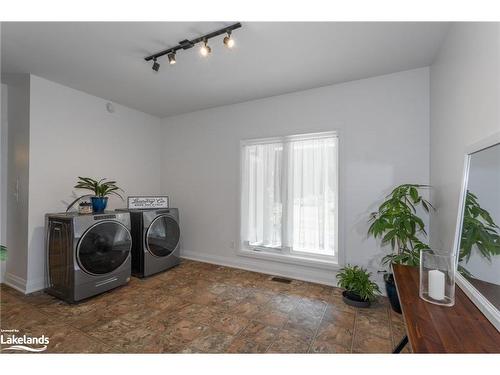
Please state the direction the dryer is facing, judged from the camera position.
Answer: facing the viewer and to the right of the viewer

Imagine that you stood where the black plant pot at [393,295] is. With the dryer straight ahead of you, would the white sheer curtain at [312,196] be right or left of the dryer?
right

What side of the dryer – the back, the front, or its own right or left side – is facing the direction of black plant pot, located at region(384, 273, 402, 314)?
front

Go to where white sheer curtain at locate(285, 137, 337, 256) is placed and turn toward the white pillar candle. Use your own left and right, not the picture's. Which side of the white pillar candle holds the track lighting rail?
right

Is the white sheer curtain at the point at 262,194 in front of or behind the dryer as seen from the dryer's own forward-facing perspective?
in front

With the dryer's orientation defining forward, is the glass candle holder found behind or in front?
in front

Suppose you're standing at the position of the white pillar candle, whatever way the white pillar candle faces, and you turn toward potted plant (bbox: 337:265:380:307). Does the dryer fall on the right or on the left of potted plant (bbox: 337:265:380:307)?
left

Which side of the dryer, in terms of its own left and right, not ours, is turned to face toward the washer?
right

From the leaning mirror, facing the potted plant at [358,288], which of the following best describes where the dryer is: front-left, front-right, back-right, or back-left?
front-left

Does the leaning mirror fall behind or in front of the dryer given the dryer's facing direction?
in front

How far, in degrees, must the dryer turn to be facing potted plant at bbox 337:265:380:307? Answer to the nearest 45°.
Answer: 0° — it already faces it

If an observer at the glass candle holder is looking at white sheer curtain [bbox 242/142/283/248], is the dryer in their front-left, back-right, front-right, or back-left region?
front-left
